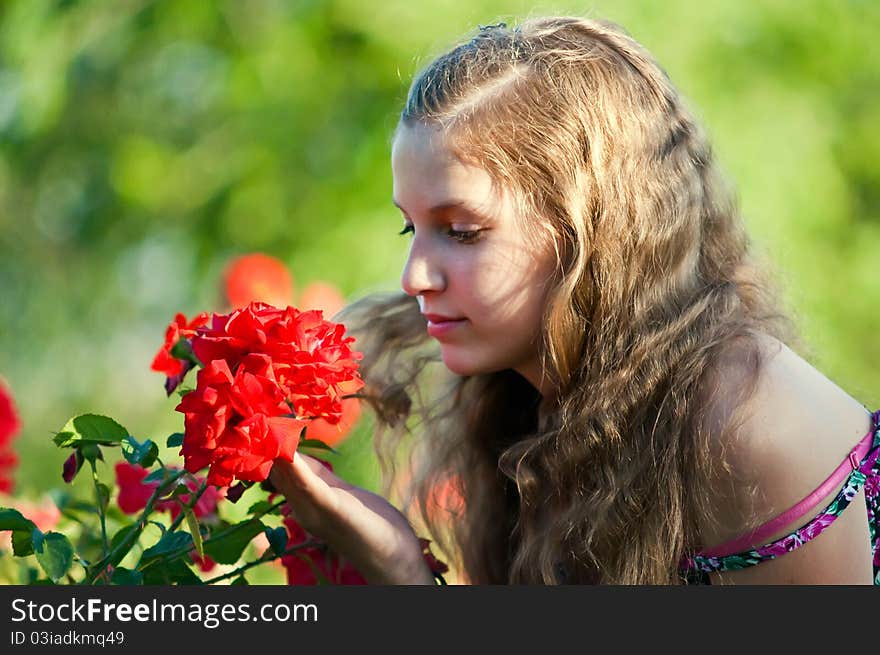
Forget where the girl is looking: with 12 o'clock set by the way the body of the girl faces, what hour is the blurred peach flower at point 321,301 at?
The blurred peach flower is roughly at 2 o'clock from the girl.

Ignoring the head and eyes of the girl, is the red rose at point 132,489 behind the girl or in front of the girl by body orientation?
in front

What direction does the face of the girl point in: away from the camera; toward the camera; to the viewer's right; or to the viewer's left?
to the viewer's left

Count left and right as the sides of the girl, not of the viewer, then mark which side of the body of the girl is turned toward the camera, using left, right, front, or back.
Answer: left

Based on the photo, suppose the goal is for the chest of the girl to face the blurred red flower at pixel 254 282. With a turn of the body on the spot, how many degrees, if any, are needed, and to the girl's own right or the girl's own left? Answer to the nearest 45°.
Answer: approximately 45° to the girl's own right

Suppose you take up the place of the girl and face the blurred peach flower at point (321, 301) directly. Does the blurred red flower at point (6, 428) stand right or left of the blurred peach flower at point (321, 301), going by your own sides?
left
